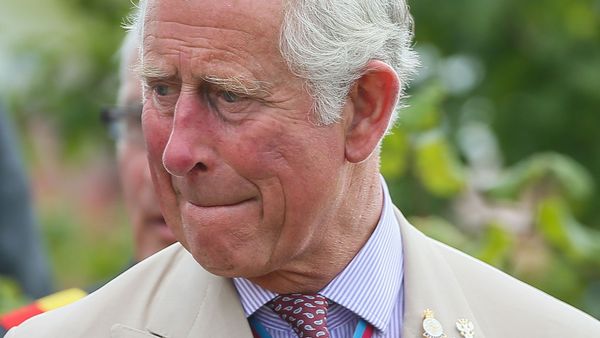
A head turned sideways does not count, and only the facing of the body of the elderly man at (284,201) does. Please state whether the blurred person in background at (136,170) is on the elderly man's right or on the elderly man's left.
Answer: on the elderly man's right

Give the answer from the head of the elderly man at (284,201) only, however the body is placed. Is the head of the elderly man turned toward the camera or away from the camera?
toward the camera

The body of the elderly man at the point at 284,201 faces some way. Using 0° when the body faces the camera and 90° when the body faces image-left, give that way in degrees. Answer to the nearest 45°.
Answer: approximately 45°

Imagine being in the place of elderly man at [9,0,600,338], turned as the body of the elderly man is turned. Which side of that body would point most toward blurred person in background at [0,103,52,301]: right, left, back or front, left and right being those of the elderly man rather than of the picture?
back
